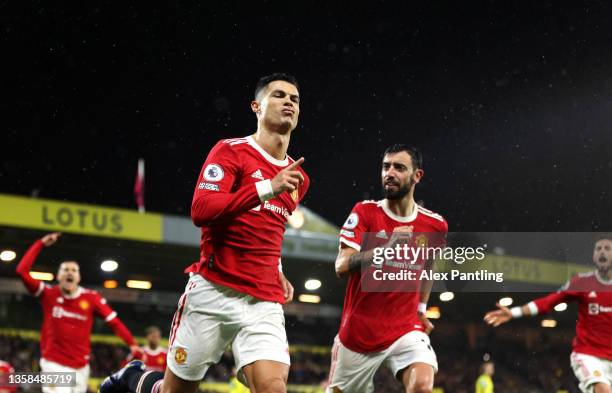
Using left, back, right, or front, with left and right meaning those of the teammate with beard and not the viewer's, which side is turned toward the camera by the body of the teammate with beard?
front

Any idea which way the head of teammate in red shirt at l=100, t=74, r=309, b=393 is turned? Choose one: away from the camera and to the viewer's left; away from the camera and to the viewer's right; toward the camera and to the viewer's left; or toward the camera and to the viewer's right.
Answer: toward the camera and to the viewer's right

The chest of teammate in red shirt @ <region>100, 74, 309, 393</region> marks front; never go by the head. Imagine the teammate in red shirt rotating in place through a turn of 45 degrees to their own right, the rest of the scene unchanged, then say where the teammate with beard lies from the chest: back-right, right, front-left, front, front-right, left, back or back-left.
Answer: back-left

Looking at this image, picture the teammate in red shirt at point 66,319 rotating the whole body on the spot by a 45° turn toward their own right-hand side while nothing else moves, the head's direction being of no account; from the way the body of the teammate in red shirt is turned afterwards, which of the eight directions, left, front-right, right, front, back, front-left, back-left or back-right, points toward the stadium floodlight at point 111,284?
back-right

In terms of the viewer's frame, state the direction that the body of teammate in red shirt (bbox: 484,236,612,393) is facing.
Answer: toward the camera

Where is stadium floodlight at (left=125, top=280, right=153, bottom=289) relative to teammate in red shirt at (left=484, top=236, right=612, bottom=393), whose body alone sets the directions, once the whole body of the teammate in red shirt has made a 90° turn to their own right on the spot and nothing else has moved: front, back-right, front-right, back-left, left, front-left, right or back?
front-right

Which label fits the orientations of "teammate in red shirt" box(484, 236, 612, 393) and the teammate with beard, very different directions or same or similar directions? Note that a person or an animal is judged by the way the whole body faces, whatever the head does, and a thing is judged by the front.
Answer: same or similar directions

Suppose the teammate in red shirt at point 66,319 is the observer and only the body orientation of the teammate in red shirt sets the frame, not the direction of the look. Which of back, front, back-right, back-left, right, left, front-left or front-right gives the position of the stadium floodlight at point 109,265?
back

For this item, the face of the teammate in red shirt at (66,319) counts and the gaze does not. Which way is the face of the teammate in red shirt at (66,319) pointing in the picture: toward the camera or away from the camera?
toward the camera

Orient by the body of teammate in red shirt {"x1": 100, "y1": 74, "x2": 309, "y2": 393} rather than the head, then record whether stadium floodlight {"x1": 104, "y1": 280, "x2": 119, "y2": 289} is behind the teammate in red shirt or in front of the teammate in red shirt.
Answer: behind

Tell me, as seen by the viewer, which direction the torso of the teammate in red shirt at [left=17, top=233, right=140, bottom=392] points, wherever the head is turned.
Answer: toward the camera

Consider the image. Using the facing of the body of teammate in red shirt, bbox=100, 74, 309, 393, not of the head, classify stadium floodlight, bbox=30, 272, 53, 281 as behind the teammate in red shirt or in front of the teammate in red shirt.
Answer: behind
